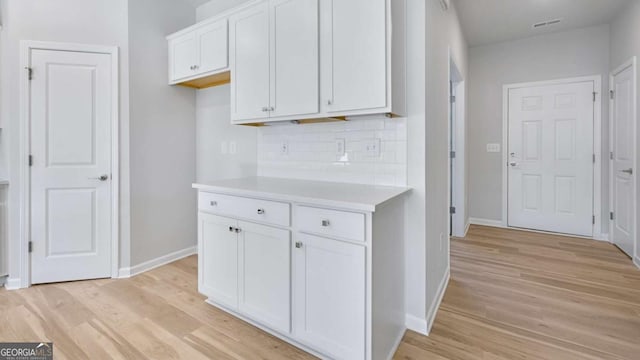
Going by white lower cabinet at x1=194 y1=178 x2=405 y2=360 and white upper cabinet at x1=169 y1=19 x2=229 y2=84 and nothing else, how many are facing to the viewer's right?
0

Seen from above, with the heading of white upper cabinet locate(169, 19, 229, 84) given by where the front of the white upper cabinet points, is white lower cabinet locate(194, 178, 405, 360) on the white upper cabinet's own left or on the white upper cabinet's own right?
on the white upper cabinet's own left

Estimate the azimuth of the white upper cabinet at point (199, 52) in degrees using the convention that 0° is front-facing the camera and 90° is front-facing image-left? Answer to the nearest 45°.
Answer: approximately 45°

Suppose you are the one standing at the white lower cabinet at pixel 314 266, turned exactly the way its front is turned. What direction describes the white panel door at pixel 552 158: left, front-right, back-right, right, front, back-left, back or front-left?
back

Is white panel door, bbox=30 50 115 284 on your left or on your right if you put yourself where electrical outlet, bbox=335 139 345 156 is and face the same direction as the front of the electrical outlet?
on your right

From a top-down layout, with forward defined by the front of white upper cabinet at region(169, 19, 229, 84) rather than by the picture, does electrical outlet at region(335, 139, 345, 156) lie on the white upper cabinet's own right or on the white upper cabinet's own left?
on the white upper cabinet's own left

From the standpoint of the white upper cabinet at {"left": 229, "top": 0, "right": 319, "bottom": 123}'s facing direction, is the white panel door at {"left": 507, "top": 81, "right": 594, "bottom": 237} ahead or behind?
behind

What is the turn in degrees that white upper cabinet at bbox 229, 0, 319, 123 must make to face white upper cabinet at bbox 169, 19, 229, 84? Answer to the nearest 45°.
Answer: approximately 90° to its right
